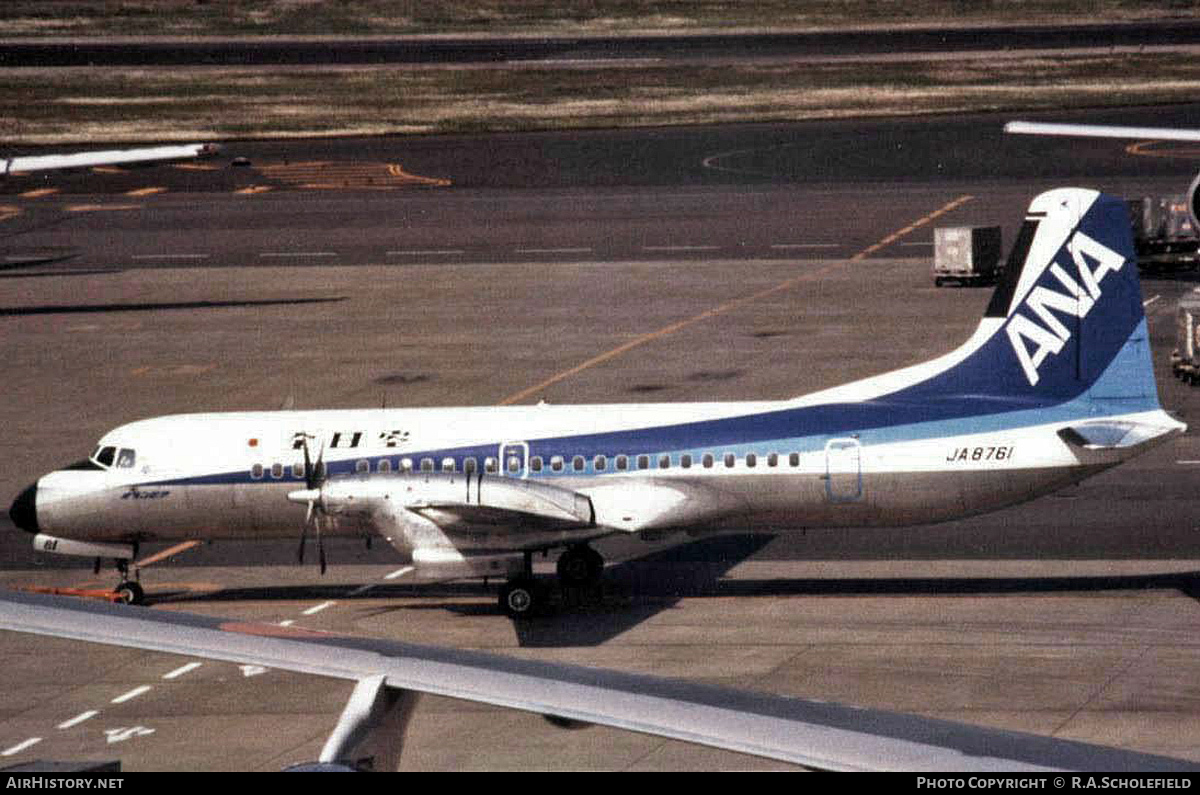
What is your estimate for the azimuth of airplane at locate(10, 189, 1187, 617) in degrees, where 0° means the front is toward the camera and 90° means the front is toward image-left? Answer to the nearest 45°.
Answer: approximately 90°
